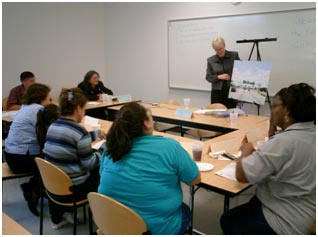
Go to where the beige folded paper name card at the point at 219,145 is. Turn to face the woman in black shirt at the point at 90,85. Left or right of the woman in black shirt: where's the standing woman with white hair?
right

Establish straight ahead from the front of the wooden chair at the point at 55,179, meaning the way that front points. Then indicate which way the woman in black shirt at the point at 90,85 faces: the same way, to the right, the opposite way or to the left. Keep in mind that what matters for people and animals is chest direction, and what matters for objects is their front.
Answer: to the right

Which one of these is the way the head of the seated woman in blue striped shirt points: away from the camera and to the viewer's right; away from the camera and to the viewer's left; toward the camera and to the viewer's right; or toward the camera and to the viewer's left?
away from the camera and to the viewer's right

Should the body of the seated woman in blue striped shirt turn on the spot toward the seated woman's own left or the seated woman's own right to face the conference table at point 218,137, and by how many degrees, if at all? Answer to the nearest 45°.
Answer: approximately 45° to the seated woman's own right

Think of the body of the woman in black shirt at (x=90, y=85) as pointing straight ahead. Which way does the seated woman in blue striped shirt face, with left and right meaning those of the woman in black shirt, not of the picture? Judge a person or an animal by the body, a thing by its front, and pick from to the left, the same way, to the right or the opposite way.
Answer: to the left

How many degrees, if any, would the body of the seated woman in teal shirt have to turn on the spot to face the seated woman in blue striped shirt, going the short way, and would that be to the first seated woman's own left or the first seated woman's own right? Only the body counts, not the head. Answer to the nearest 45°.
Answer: approximately 90° to the first seated woman's own left

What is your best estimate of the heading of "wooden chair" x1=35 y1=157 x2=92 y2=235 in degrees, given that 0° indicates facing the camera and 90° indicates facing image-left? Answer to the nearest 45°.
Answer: approximately 225°

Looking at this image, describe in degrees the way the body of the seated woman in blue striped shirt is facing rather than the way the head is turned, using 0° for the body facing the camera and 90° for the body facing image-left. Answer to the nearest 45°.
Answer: approximately 225°

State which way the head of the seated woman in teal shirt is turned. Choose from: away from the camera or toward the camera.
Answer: away from the camera
